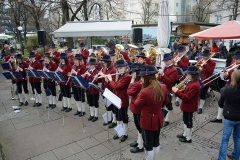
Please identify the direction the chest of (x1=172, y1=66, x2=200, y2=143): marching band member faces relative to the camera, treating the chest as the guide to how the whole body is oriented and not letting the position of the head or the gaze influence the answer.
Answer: to the viewer's left

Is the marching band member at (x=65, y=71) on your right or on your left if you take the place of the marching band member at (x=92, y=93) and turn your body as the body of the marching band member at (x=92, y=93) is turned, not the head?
on your right

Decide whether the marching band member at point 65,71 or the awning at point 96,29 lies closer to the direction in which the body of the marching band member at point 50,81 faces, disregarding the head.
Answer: the marching band member

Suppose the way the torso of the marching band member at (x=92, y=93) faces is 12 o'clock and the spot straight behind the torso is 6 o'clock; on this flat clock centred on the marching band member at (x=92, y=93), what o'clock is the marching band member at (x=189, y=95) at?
the marching band member at (x=189, y=95) is roughly at 9 o'clock from the marching band member at (x=92, y=93).

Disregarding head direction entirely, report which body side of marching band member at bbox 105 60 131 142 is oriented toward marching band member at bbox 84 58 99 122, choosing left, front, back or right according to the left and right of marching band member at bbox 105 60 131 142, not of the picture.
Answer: right

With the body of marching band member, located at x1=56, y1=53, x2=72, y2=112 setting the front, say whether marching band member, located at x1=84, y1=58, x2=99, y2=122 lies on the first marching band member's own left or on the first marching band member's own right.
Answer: on the first marching band member's own left

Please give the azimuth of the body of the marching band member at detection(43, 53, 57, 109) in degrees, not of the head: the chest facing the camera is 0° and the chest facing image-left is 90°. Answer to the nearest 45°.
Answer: approximately 45°

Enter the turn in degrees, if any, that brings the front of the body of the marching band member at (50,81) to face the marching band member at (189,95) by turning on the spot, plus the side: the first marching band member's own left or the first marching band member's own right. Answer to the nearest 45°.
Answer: approximately 90° to the first marching band member's own left
